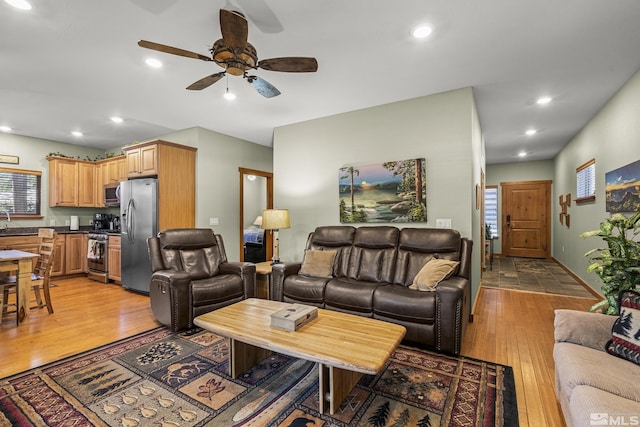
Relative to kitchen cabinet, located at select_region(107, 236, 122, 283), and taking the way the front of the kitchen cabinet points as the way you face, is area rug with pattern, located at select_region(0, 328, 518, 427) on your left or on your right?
on your left

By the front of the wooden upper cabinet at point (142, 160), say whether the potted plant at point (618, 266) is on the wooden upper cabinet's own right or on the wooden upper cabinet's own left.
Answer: on the wooden upper cabinet's own left

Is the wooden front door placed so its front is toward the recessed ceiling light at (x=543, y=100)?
yes

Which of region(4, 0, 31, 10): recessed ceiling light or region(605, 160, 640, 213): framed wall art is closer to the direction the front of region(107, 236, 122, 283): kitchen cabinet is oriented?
the recessed ceiling light

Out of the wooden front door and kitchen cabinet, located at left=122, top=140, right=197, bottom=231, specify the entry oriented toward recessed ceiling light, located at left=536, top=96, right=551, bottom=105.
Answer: the wooden front door

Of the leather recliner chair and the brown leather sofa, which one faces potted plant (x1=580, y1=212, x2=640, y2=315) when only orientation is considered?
the leather recliner chair

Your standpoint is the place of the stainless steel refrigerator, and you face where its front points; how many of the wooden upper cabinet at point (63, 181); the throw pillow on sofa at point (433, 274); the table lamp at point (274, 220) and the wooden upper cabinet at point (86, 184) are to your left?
2

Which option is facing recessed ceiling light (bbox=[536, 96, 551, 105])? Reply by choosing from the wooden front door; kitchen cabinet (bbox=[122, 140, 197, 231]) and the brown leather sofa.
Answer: the wooden front door

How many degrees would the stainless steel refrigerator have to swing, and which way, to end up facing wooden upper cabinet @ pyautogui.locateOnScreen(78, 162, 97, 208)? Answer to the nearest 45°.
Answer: approximately 135° to its right

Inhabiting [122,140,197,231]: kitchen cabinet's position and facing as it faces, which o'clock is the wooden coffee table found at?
The wooden coffee table is roughly at 10 o'clock from the kitchen cabinet.

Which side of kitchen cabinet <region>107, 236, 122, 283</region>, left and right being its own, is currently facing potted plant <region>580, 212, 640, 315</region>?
left
